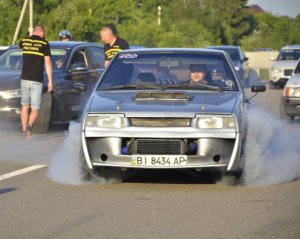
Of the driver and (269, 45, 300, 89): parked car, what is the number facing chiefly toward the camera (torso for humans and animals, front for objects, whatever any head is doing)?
2

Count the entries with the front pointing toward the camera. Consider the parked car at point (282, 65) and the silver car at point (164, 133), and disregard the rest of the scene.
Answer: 2
